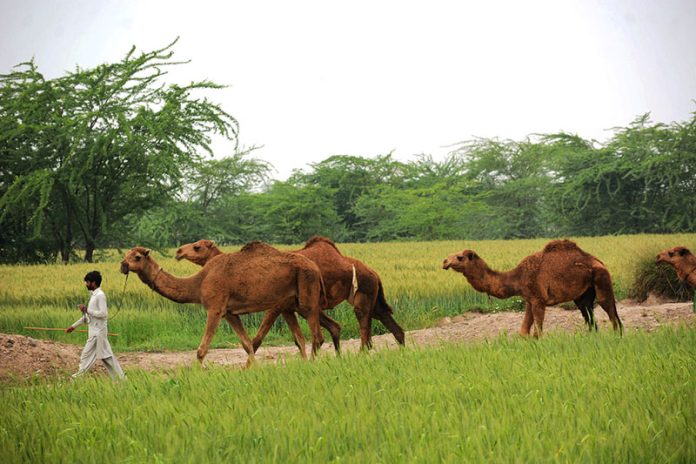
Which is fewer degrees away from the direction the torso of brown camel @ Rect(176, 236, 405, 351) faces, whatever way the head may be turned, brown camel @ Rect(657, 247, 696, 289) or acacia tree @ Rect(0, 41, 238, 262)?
the acacia tree

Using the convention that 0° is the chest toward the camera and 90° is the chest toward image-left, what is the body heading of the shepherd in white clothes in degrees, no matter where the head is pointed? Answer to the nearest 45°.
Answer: approximately 90°

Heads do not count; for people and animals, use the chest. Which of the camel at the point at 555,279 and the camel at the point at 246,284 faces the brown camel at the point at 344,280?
the camel at the point at 555,279

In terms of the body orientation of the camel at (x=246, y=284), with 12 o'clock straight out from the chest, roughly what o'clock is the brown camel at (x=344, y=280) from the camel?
The brown camel is roughly at 5 o'clock from the camel.

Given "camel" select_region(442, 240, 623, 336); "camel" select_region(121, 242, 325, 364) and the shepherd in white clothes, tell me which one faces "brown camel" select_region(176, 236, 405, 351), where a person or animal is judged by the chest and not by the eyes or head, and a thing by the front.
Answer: "camel" select_region(442, 240, 623, 336)

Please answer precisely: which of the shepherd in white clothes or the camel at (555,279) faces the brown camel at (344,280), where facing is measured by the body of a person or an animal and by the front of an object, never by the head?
the camel

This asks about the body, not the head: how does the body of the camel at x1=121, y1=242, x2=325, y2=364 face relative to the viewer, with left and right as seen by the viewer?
facing to the left of the viewer

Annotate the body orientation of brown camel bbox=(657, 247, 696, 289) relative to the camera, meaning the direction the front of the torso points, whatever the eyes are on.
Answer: to the viewer's left

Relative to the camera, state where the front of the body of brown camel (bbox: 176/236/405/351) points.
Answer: to the viewer's left

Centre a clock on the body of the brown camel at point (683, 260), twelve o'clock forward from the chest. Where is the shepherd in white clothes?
The shepherd in white clothes is roughly at 11 o'clock from the brown camel.

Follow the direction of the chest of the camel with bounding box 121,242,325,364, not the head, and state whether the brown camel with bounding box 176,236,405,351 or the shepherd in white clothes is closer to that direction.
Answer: the shepherd in white clothes

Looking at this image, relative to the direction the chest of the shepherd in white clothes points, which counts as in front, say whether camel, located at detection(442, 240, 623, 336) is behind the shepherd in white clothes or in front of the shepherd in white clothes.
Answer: behind

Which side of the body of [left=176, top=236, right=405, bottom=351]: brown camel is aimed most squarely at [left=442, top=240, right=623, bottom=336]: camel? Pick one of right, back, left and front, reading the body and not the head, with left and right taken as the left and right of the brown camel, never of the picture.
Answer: back

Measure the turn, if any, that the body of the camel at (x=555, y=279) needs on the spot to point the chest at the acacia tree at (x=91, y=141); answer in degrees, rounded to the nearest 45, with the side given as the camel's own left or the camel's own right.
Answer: approximately 45° to the camel's own right

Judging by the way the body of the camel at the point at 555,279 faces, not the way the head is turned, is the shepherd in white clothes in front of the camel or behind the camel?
in front

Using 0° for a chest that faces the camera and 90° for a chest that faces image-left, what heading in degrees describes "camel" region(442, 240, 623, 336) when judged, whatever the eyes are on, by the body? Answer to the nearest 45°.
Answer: approximately 90°
